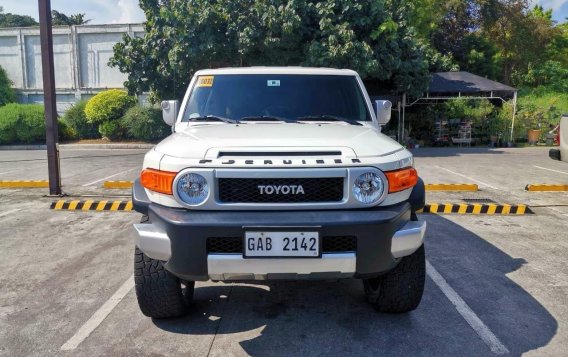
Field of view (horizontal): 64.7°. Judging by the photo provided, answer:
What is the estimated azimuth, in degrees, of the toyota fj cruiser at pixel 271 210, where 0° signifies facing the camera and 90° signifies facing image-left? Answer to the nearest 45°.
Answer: approximately 0°

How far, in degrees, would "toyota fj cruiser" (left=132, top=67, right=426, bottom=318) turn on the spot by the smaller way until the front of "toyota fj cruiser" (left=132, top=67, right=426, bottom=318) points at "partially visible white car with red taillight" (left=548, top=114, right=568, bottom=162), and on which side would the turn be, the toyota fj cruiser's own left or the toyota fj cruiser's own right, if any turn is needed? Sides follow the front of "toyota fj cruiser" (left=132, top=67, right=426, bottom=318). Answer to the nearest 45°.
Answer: approximately 135° to the toyota fj cruiser's own left

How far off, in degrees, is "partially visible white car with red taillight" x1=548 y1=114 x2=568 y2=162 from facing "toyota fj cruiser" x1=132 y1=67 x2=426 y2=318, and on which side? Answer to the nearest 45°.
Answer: approximately 90° to its right

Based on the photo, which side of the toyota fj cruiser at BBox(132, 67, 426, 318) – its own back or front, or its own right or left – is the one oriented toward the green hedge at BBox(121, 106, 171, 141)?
back

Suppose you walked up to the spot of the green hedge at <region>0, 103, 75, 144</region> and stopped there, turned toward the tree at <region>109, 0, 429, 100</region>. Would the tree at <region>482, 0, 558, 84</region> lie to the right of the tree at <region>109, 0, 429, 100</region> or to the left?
left

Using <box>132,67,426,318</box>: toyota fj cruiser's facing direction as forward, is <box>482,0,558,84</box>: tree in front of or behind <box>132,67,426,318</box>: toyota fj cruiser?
behind

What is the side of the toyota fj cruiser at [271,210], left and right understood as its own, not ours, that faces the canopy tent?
back

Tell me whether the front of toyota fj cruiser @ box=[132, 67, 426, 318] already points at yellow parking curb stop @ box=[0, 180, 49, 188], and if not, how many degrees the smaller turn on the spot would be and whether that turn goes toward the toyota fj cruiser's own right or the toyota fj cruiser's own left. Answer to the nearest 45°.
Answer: approximately 135° to the toyota fj cruiser's own right
